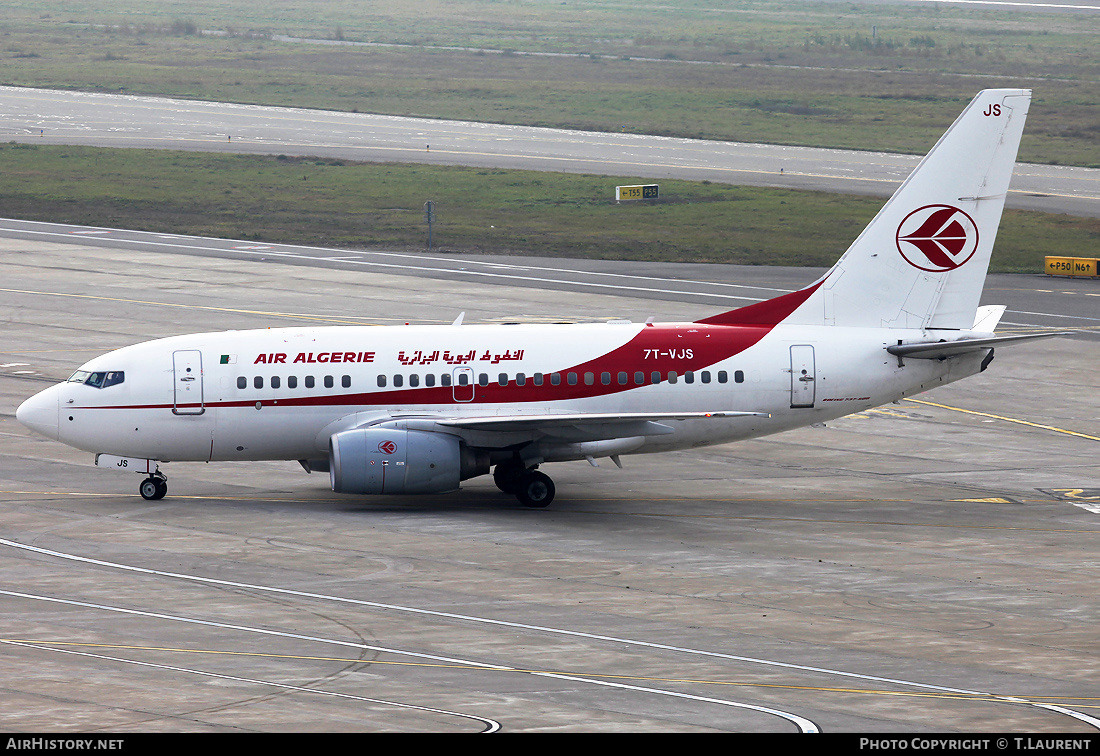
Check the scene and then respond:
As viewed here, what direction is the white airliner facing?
to the viewer's left
